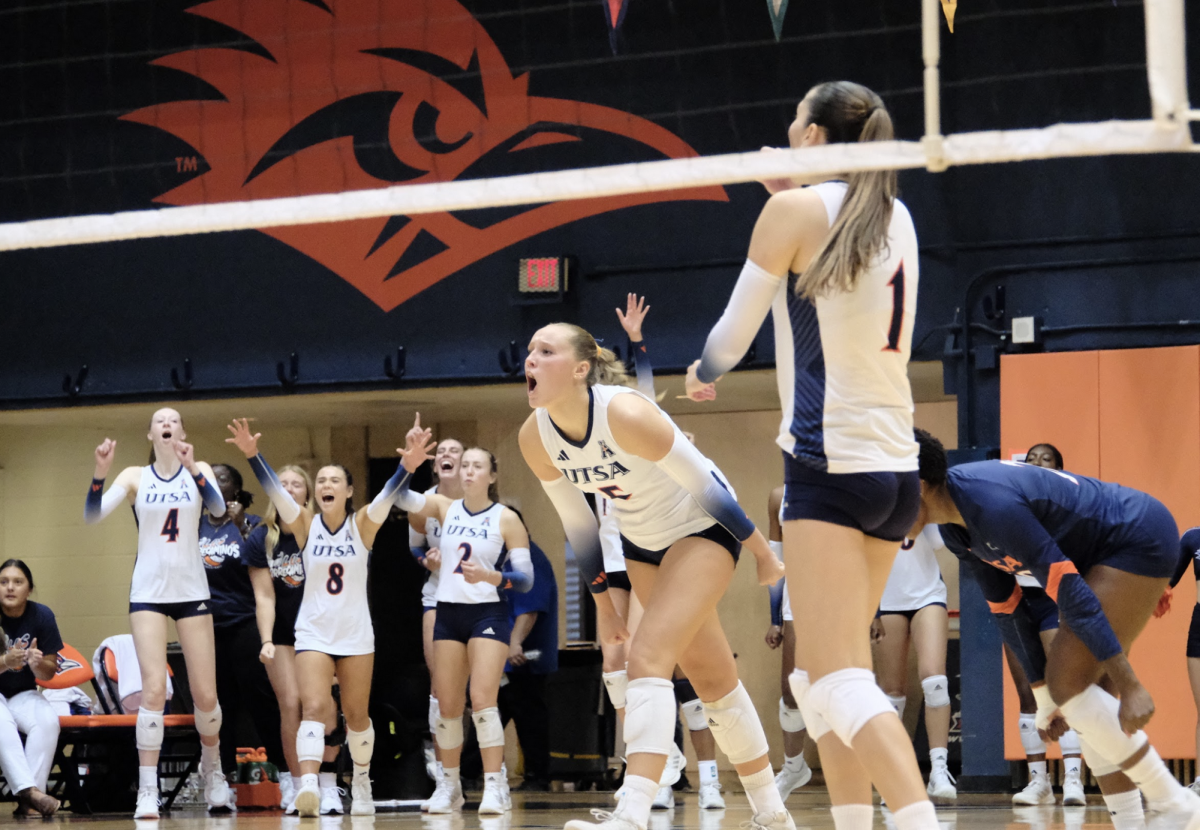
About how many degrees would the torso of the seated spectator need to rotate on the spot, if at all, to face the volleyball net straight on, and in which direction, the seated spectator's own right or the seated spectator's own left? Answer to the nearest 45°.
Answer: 0° — they already face it

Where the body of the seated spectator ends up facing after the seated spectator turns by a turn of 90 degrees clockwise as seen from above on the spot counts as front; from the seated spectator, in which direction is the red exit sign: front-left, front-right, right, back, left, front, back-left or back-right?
back

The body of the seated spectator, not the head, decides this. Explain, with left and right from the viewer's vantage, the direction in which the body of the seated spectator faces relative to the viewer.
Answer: facing the viewer
